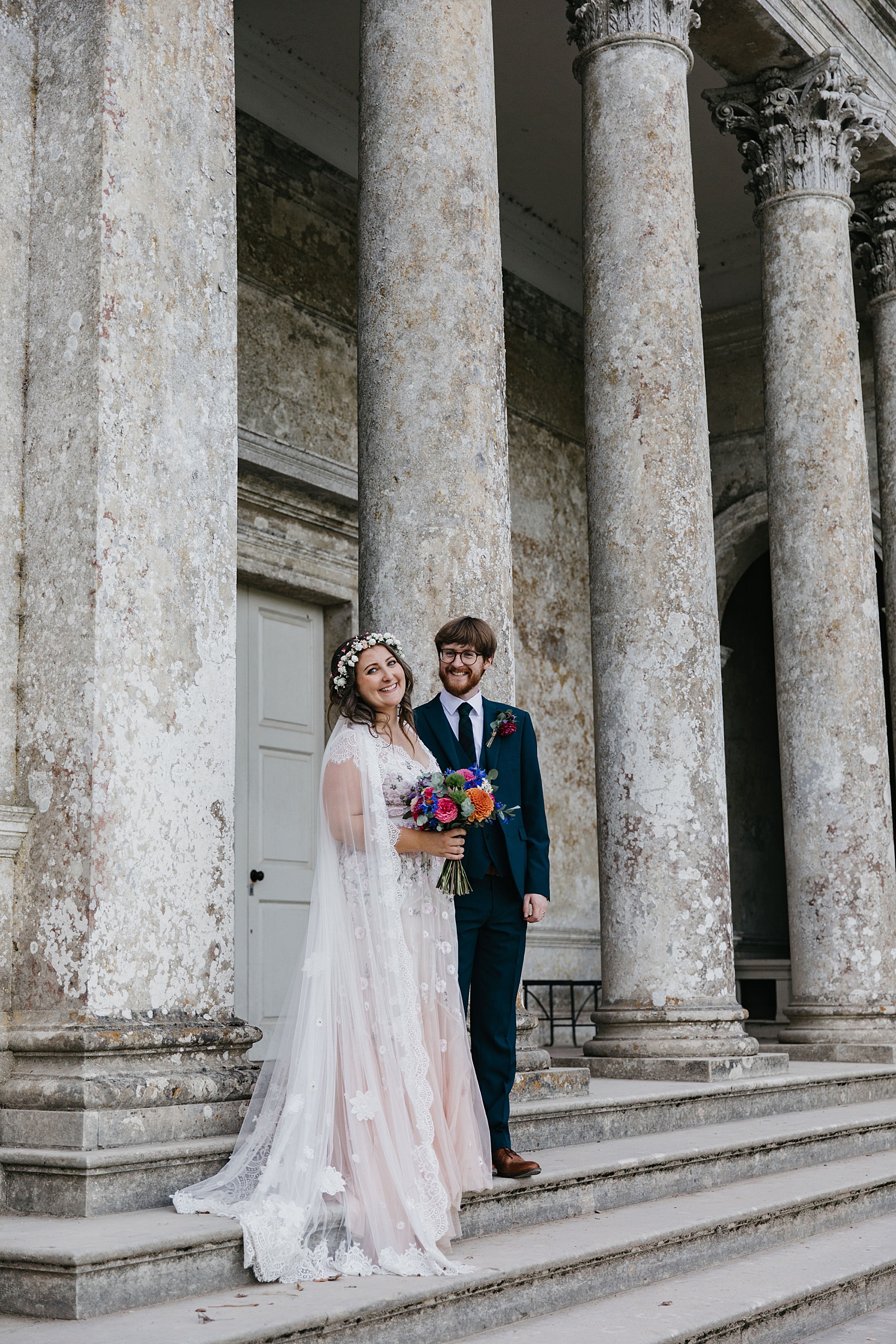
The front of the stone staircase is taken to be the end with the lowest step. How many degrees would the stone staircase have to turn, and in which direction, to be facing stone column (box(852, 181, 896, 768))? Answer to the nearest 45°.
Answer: approximately 90° to its left

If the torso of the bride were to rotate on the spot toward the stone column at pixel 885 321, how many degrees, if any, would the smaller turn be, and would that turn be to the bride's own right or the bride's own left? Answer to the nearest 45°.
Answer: approximately 90° to the bride's own left

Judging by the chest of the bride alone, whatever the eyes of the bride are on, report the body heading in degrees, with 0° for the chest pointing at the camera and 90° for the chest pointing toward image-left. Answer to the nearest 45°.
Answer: approximately 315°

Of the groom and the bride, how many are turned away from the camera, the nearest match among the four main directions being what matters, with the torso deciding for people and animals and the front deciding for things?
0

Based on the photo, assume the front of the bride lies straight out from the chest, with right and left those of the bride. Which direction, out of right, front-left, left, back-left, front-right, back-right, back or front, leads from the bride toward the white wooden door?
back-left

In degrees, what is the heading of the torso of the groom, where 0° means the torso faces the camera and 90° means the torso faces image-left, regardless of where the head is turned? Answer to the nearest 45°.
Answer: approximately 0°

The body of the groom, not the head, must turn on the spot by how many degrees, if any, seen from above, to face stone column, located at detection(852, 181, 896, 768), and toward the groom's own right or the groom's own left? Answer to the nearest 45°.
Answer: approximately 135° to the groom's own left

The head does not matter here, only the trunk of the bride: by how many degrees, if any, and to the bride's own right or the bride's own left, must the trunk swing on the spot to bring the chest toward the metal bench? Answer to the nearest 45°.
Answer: approximately 135° to the bride's own left
